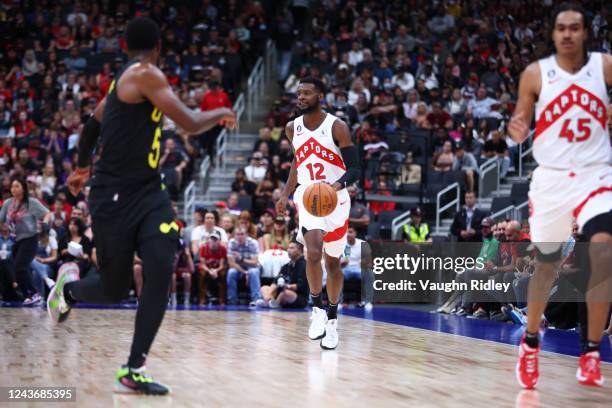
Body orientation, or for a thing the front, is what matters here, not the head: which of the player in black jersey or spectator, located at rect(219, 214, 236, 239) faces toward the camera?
the spectator

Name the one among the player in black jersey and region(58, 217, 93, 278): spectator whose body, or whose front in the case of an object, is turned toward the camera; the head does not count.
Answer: the spectator

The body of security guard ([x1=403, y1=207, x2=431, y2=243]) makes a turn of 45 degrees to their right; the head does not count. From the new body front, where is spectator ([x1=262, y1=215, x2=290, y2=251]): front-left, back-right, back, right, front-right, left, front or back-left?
front-right

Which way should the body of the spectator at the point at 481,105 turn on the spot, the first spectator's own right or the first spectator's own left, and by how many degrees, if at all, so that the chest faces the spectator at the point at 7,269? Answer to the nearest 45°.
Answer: approximately 45° to the first spectator's own right

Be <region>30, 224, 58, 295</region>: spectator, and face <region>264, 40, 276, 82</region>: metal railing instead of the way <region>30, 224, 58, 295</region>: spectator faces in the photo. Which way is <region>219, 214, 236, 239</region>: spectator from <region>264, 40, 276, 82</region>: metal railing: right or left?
right

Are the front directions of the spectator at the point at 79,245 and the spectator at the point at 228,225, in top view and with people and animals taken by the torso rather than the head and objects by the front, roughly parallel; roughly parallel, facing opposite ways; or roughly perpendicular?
roughly parallel

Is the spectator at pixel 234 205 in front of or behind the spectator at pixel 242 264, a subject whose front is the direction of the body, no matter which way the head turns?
behind

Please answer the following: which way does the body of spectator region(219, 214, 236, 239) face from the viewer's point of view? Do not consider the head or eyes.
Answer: toward the camera

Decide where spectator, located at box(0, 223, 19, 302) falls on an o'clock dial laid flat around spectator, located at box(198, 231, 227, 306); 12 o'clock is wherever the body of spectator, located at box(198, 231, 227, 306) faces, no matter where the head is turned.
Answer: spectator, located at box(0, 223, 19, 302) is roughly at 3 o'clock from spectator, located at box(198, 231, 227, 306).

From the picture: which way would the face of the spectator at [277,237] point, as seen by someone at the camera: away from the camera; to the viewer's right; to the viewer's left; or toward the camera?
toward the camera

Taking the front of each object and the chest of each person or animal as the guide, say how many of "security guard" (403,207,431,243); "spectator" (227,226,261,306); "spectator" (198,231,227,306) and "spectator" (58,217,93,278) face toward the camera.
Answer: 4

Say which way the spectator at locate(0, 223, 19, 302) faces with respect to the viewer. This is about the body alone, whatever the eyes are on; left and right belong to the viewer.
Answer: facing the viewer

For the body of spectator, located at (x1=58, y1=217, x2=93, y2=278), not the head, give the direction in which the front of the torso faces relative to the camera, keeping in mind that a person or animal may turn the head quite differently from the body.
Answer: toward the camera

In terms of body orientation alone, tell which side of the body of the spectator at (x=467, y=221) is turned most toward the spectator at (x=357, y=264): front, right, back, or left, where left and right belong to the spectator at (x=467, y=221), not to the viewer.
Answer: right

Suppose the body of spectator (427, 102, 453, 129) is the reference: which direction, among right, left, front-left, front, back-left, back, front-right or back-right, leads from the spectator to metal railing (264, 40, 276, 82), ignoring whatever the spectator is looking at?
back-right

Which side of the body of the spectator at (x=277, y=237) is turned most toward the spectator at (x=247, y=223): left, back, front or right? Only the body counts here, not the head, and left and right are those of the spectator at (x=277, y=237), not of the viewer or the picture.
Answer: right

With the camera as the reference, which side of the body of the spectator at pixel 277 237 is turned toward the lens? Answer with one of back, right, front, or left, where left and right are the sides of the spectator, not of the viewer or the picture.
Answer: front

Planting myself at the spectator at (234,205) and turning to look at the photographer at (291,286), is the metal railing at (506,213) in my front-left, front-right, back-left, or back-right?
front-left

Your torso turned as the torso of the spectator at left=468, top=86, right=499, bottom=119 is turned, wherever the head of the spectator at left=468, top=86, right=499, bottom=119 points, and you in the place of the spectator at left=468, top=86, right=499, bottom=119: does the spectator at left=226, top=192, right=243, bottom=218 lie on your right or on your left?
on your right

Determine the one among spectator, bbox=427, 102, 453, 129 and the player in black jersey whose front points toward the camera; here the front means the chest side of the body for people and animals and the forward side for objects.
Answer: the spectator
